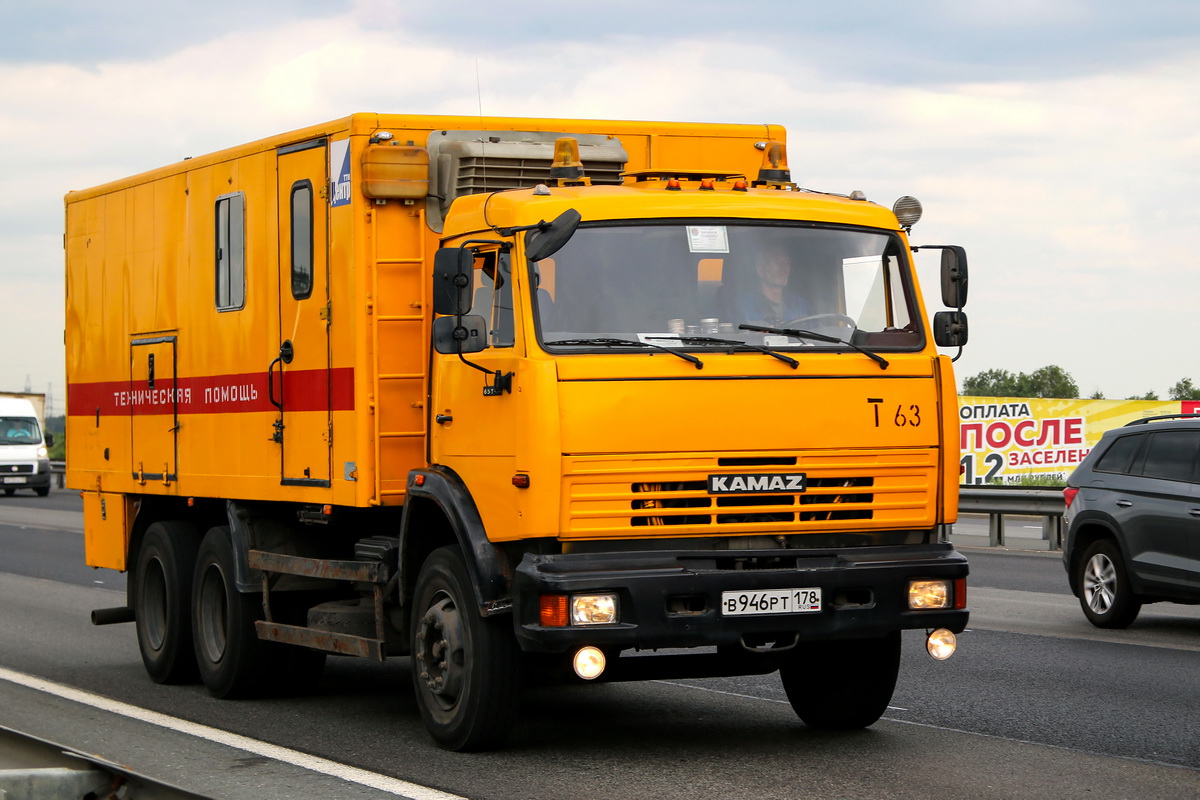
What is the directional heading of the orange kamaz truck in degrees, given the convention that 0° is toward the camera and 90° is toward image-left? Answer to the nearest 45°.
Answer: approximately 315°

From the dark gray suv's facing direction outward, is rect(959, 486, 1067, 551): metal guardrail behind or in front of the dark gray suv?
behind

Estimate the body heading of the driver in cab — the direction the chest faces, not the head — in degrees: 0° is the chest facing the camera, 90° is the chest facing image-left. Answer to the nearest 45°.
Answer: approximately 315°

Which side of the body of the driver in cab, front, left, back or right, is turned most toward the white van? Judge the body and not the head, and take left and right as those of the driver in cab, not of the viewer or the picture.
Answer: back

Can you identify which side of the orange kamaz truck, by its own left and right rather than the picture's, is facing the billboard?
left

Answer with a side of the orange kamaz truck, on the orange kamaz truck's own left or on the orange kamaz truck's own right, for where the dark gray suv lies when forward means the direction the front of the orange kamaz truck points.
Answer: on the orange kamaz truck's own left

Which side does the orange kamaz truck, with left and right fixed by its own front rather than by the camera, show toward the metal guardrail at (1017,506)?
left

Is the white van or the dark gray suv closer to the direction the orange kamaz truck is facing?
the dark gray suv

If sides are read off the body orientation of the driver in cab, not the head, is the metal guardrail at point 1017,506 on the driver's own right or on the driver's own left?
on the driver's own left
